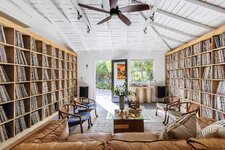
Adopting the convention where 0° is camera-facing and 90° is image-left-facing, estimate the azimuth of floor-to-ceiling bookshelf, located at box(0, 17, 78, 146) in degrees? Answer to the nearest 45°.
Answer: approximately 315°

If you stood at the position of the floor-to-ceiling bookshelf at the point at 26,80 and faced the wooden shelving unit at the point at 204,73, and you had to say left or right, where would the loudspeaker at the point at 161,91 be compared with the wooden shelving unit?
left

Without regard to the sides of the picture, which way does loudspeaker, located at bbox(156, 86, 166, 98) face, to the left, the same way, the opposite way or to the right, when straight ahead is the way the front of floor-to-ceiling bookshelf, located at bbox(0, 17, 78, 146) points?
to the right

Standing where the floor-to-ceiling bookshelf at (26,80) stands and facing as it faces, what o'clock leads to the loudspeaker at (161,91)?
The loudspeaker is roughly at 10 o'clock from the floor-to-ceiling bookshelf.

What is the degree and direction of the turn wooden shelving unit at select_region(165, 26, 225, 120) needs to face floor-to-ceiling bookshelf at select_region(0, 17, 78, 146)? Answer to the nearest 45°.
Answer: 0° — it already faces it

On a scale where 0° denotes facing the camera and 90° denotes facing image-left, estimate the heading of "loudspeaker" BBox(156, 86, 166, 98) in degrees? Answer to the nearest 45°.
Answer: approximately 0°

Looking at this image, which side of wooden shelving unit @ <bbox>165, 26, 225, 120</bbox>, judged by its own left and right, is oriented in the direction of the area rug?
front

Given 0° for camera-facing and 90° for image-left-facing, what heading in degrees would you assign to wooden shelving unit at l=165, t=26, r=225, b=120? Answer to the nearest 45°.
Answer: approximately 45°

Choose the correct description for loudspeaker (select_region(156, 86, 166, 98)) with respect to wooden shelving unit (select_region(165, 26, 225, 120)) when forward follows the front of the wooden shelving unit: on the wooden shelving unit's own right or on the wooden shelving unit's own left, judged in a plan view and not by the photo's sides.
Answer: on the wooden shelving unit's own right

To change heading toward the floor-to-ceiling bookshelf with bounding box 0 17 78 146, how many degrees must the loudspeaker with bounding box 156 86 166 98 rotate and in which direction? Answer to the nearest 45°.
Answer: approximately 45° to its right
